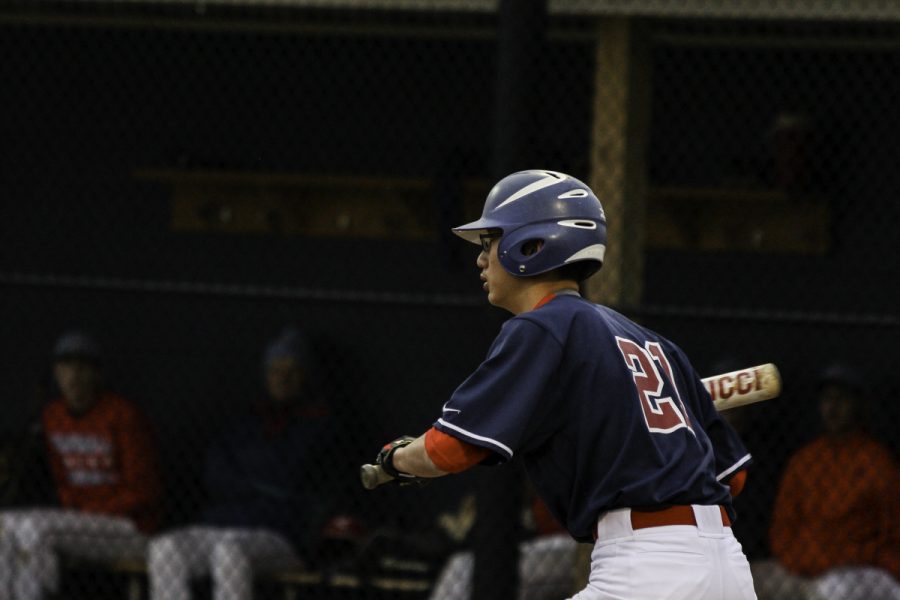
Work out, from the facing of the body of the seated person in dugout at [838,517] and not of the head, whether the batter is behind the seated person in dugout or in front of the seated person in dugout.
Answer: in front

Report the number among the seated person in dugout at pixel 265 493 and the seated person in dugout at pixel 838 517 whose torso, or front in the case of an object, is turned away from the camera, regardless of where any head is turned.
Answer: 0

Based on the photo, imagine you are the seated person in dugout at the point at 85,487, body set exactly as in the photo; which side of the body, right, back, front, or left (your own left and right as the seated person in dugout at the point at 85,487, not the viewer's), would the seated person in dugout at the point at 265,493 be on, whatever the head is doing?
left

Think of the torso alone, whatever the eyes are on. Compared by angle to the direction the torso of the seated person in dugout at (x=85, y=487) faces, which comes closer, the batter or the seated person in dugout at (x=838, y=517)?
the batter

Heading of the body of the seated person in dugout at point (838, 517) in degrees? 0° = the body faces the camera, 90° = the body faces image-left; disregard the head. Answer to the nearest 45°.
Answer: approximately 0°

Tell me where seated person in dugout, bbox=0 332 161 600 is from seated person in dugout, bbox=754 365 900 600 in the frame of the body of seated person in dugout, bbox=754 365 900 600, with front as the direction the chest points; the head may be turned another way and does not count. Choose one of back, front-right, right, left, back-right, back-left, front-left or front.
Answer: right

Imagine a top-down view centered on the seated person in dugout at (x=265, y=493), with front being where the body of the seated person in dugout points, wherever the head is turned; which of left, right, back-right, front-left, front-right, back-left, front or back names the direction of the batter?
front-left
